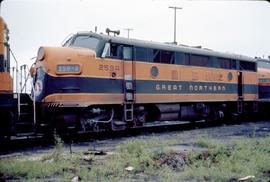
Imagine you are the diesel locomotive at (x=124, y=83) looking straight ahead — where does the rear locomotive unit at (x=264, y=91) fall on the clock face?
The rear locomotive unit is roughly at 6 o'clock from the diesel locomotive.

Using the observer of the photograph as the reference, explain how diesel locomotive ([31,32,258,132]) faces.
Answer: facing the viewer and to the left of the viewer

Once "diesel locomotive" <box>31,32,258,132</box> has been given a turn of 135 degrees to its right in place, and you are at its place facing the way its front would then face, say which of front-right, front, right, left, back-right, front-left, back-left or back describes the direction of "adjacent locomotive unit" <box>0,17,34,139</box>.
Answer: back-left
